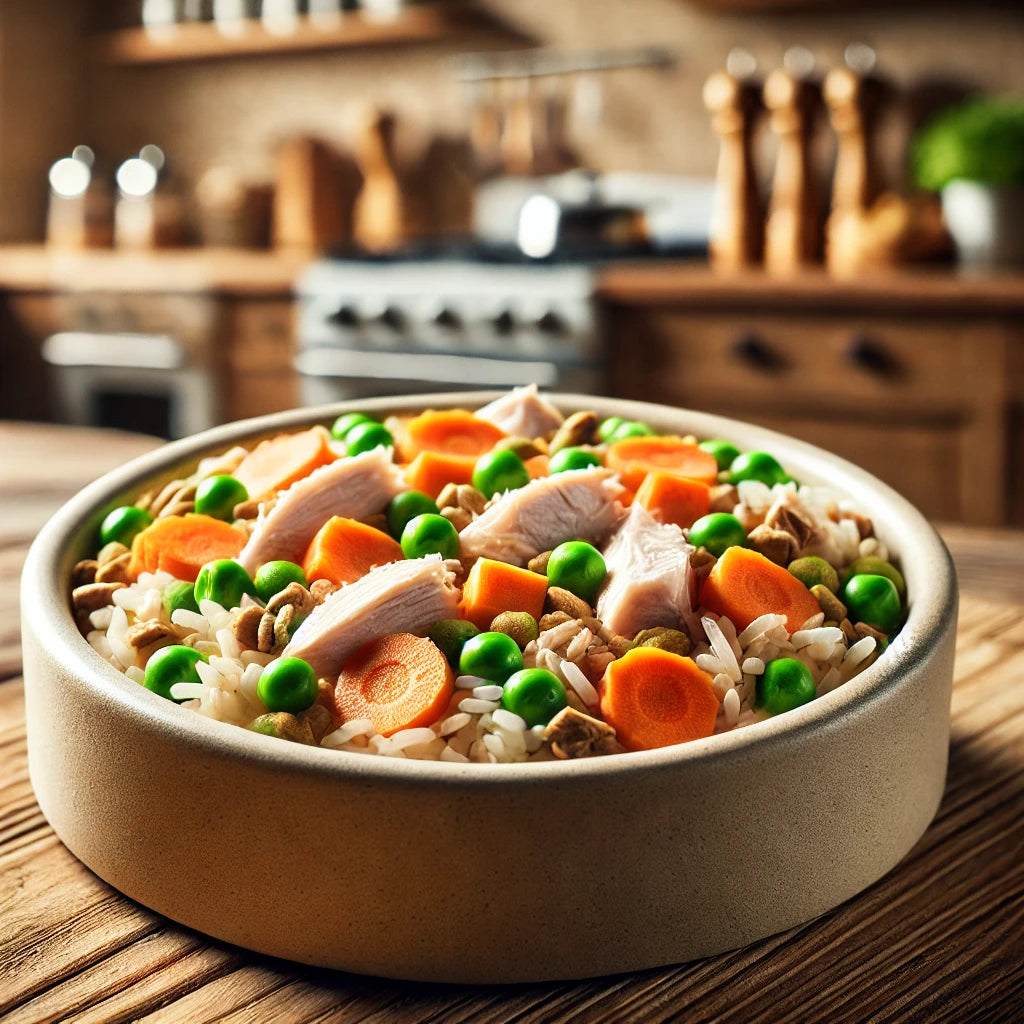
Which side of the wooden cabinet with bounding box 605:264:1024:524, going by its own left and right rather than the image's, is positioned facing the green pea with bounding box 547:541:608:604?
front

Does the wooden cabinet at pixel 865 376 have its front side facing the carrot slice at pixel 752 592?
yes

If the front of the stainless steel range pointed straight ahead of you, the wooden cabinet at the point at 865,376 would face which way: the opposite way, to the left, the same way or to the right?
the same way

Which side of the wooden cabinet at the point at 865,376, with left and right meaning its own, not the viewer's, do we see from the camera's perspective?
front

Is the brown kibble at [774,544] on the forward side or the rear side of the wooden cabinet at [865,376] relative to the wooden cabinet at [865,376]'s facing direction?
on the forward side

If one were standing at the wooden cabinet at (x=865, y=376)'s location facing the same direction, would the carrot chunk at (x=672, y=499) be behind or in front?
in front

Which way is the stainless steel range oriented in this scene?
toward the camera

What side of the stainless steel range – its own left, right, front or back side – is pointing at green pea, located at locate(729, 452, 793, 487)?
front

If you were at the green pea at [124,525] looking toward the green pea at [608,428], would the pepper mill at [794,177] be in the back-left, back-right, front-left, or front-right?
front-left

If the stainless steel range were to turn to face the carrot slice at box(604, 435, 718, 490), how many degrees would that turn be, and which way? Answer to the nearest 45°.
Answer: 0° — it already faces it

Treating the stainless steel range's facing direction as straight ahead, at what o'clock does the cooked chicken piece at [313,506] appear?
The cooked chicken piece is roughly at 12 o'clock from the stainless steel range.

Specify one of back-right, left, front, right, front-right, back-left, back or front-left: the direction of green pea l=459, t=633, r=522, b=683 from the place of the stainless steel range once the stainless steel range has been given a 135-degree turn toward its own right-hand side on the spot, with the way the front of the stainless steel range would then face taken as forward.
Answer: back-left

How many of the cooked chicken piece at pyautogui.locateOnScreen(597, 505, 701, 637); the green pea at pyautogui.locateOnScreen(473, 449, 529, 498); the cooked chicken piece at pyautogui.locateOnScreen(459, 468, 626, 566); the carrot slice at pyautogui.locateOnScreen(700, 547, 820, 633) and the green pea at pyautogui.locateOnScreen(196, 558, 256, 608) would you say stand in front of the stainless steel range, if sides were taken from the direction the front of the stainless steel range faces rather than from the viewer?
5

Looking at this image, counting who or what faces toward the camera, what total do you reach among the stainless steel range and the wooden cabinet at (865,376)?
2

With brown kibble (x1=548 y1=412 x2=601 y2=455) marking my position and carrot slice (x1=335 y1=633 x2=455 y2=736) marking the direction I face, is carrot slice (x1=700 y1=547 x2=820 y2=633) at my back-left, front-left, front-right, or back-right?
front-left

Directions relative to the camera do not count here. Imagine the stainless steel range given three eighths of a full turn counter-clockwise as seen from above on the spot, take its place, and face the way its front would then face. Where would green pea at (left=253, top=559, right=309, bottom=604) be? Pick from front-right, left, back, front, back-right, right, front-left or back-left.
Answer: back-right

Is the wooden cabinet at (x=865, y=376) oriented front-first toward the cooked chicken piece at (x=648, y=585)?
yes
